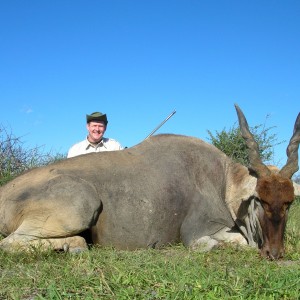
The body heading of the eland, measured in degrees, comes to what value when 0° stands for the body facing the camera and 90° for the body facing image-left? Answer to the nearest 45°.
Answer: approximately 270°
